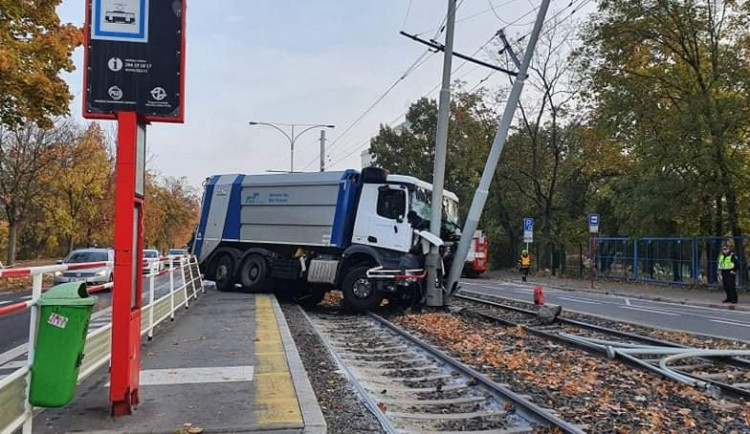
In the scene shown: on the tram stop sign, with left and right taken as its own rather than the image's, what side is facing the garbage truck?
back

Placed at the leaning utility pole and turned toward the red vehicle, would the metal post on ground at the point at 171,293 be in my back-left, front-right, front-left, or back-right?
back-left

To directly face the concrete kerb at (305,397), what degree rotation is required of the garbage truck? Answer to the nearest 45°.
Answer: approximately 45° to its right

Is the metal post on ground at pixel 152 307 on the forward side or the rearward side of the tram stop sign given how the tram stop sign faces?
on the rearward side

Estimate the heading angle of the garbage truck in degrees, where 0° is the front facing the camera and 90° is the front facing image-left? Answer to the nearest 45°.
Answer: approximately 315°

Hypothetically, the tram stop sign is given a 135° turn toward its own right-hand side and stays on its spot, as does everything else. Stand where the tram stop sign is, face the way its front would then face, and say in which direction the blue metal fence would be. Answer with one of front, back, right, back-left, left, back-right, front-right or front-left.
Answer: right

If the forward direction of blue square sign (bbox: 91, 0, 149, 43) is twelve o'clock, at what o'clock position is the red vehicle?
The red vehicle is roughly at 7 o'clock from the blue square sign.

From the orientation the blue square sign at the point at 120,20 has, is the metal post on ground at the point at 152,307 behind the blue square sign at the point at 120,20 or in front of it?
behind

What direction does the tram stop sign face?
toward the camera

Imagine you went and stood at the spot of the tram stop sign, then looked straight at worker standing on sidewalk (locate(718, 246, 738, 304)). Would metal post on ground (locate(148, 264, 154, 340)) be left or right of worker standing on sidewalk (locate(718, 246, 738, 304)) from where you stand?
left

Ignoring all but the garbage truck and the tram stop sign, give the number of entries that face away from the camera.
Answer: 0

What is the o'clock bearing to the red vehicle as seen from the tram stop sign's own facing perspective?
The red vehicle is roughly at 7 o'clock from the tram stop sign.
